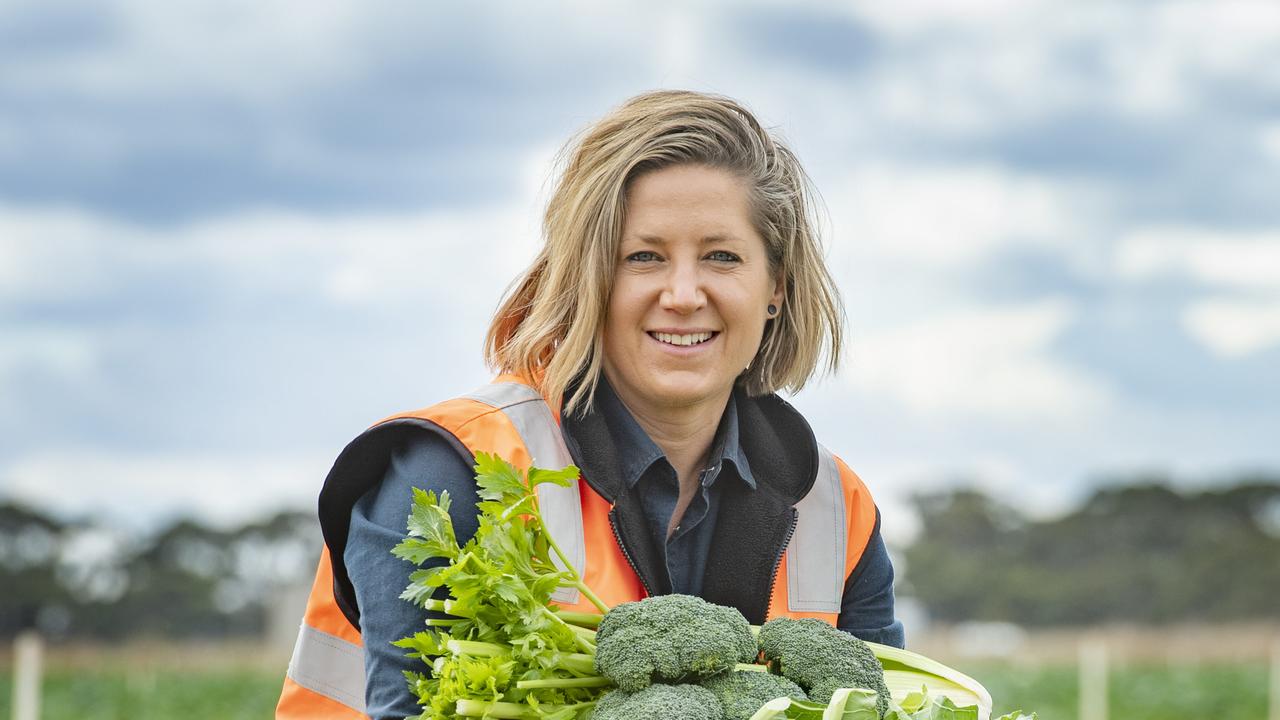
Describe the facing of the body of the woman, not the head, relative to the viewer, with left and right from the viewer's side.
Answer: facing the viewer and to the right of the viewer
